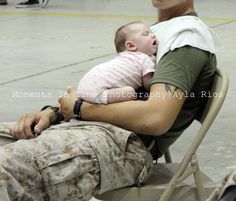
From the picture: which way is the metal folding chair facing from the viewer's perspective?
to the viewer's left
